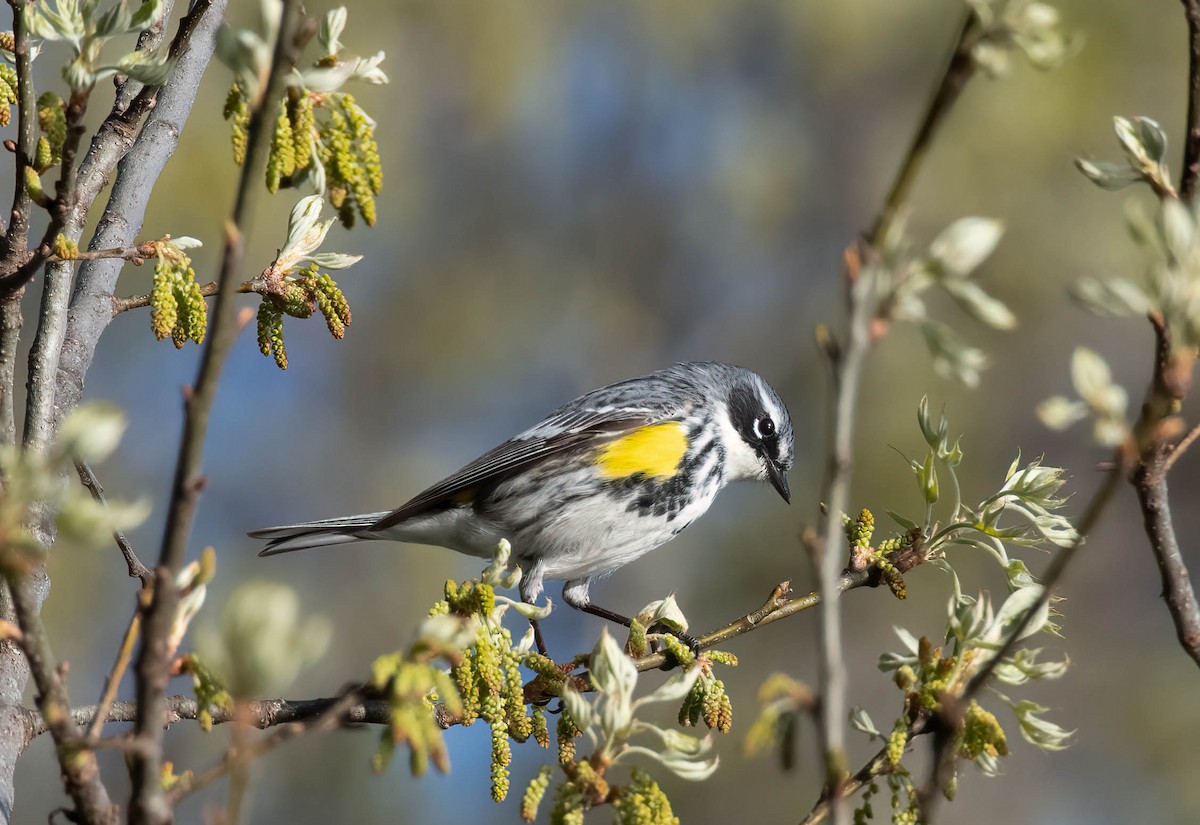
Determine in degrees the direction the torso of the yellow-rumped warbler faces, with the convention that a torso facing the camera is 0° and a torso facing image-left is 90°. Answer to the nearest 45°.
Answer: approximately 270°

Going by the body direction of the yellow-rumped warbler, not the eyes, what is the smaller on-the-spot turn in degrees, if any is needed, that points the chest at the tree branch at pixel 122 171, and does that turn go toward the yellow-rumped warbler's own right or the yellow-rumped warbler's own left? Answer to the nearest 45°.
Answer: approximately 135° to the yellow-rumped warbler's own right

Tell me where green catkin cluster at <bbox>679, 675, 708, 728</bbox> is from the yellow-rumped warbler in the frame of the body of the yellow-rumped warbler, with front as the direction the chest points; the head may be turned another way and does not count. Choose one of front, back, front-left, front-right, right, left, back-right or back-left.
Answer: front
